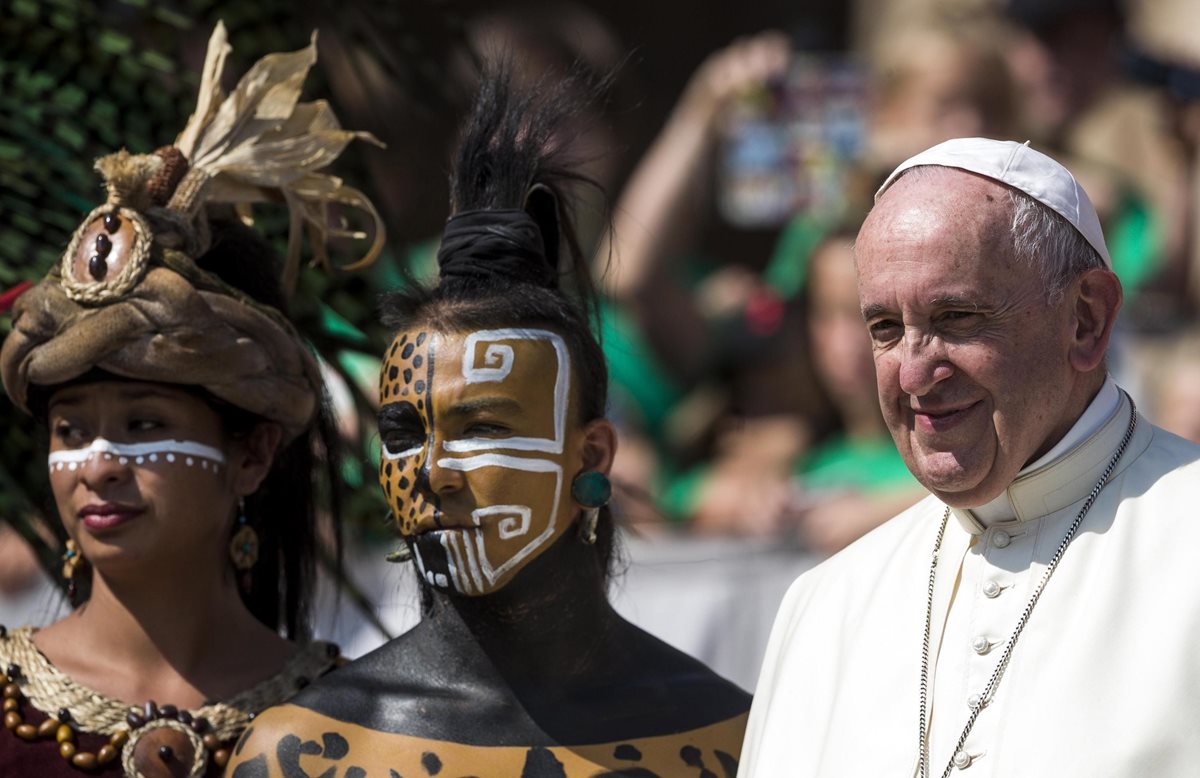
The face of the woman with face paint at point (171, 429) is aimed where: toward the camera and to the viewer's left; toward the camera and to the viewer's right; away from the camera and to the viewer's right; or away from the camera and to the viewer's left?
toward the camera and to the viewer's left

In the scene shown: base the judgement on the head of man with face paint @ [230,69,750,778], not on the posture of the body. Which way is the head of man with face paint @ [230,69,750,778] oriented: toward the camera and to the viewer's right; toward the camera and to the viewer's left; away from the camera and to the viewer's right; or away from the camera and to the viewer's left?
toward the camera and to the viewer's left

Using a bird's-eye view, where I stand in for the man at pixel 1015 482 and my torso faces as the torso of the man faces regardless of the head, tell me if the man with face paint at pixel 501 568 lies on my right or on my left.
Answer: on my right

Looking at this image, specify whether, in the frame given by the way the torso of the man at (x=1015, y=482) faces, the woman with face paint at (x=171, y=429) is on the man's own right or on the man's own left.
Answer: on the man's own right

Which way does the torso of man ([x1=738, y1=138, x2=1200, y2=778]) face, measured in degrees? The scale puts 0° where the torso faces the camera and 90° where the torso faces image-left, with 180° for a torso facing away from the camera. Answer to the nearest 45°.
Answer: approximately 45°
